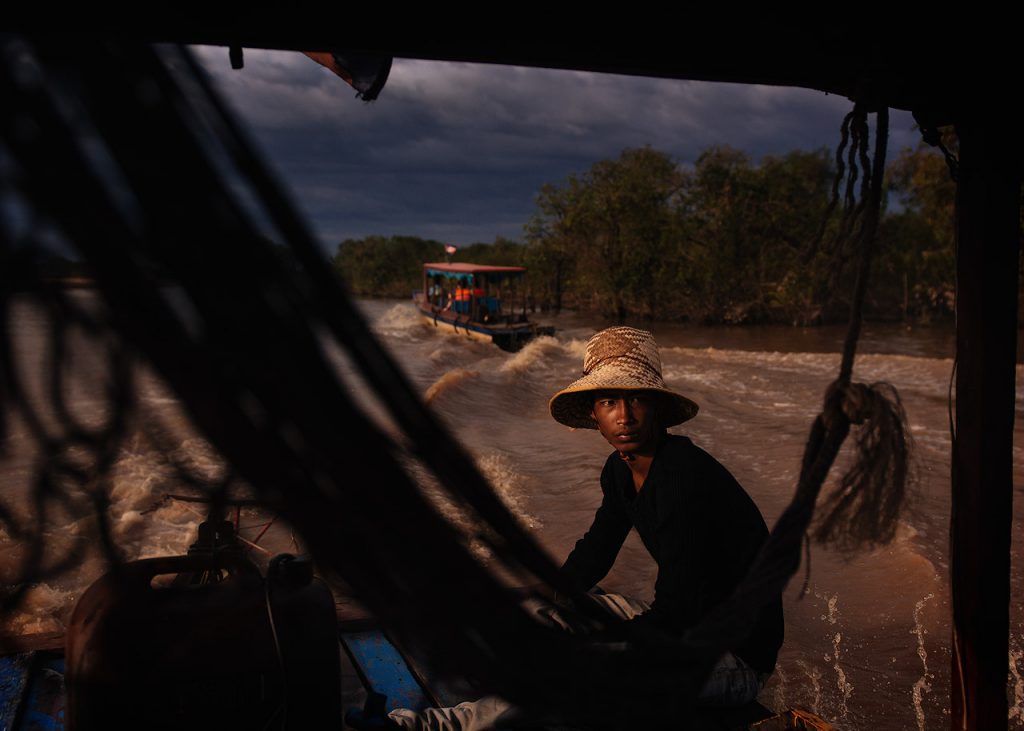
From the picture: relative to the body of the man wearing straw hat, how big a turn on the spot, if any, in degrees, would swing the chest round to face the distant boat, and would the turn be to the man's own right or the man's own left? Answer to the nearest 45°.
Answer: approximately 135° to the man's own right

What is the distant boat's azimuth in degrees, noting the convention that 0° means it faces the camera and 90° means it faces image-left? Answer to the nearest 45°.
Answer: approximately 315°

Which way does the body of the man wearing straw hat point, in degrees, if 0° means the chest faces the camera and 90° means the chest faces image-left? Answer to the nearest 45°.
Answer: approximately 45°
